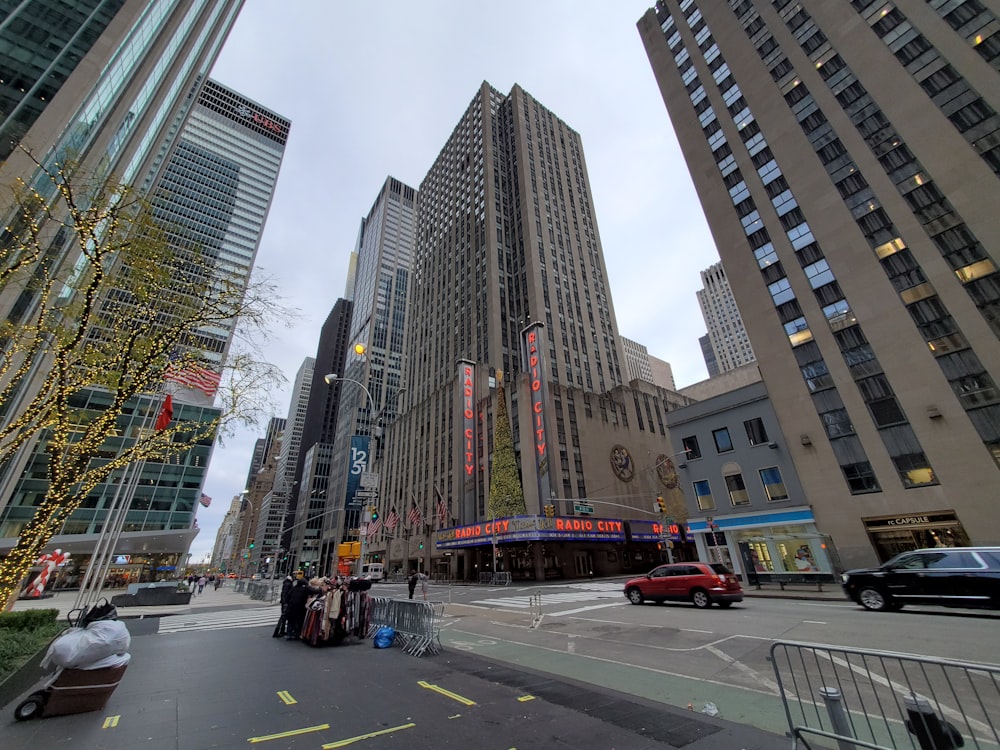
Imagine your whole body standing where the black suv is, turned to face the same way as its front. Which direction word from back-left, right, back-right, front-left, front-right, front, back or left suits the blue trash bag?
front-left

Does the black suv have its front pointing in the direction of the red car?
yes

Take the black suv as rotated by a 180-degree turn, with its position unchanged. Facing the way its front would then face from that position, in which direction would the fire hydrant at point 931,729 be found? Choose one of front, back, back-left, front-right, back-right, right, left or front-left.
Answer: right

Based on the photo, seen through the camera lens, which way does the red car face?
facing away from the viewer and to the left of the viewer

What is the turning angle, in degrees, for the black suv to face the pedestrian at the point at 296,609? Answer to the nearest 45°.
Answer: approximately 45° to its left

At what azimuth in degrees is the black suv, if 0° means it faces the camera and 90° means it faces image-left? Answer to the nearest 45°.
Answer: approximately 90°

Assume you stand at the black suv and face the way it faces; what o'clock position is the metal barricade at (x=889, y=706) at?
The metal barricade is roughly at 9 o'clock from the black suv.

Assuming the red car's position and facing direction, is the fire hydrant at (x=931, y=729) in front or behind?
behind

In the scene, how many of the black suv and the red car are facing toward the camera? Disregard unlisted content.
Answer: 0

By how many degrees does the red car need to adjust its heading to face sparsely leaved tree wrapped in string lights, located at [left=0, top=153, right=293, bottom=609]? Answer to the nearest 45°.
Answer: approximately 90° to its left

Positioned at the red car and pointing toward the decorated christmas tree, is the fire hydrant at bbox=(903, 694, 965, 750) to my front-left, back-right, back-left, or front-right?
back-left

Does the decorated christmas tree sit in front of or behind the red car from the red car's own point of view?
in front
